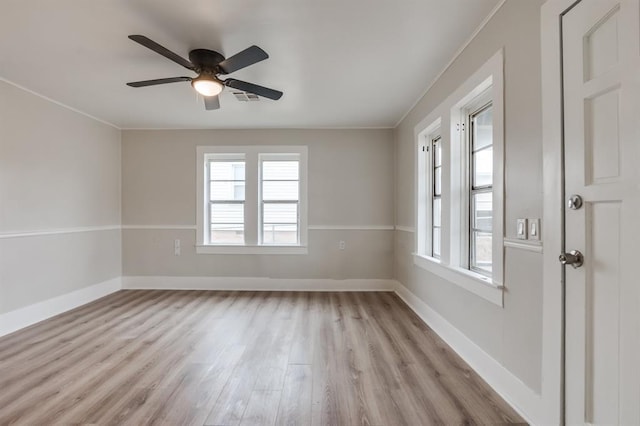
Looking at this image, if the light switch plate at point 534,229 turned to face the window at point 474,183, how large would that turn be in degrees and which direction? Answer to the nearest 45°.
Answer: approximately 90° to its right

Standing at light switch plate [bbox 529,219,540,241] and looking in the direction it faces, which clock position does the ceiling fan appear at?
The ceiling fan is roughly at 1 o'clock from the light switch plate.

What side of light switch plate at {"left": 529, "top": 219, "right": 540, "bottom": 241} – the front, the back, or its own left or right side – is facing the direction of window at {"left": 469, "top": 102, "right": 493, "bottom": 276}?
right

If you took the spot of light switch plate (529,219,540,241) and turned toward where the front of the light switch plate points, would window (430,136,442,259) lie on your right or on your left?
on your right

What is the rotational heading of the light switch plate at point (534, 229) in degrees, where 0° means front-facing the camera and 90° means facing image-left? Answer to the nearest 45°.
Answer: approximately 45°

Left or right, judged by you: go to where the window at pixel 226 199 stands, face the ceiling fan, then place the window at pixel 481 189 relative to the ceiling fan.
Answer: left

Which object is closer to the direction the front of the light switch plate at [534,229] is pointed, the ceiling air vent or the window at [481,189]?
the ceiling air vent

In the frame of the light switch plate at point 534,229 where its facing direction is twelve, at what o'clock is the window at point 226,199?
The window is roughly at 2 o'clock from the light switch plate.
